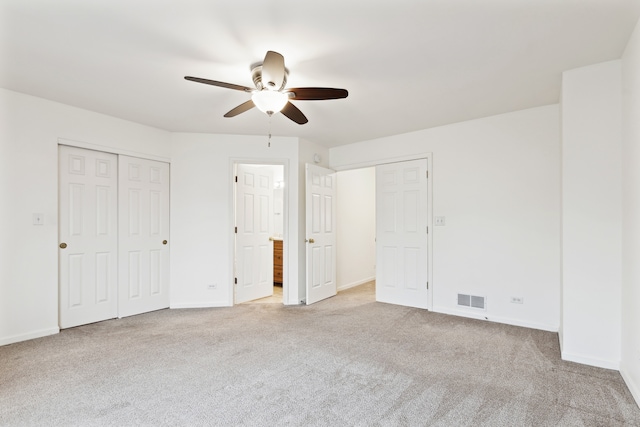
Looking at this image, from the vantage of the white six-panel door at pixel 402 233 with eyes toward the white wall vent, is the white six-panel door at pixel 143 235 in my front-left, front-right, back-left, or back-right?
back-right

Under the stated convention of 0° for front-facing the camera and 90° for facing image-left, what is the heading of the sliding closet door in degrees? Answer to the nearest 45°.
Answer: approximately 315°

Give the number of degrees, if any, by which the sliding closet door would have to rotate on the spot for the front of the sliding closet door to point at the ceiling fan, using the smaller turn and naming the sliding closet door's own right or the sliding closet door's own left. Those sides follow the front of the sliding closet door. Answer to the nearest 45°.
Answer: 0° — it already faces it

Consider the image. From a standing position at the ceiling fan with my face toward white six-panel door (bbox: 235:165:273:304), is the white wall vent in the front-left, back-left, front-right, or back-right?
front-right

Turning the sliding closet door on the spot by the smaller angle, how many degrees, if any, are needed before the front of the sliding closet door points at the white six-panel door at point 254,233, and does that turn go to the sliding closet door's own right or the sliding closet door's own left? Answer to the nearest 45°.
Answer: approximately 45° to the sliding closet door's own left

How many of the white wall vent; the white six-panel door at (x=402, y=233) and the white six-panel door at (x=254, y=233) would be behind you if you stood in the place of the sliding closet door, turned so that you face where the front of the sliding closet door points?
0

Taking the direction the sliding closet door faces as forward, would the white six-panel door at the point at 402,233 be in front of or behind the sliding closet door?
in front

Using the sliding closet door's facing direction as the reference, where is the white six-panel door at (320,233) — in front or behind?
in front

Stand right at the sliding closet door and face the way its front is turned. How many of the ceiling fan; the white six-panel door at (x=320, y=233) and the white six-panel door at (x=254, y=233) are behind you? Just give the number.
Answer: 0

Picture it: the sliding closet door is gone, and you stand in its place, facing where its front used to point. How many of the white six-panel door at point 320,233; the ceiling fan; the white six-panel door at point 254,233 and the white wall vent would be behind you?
0

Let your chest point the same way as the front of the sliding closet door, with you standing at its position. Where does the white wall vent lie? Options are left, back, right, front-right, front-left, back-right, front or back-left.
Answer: front

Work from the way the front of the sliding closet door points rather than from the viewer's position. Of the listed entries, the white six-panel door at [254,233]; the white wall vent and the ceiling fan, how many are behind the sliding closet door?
0
